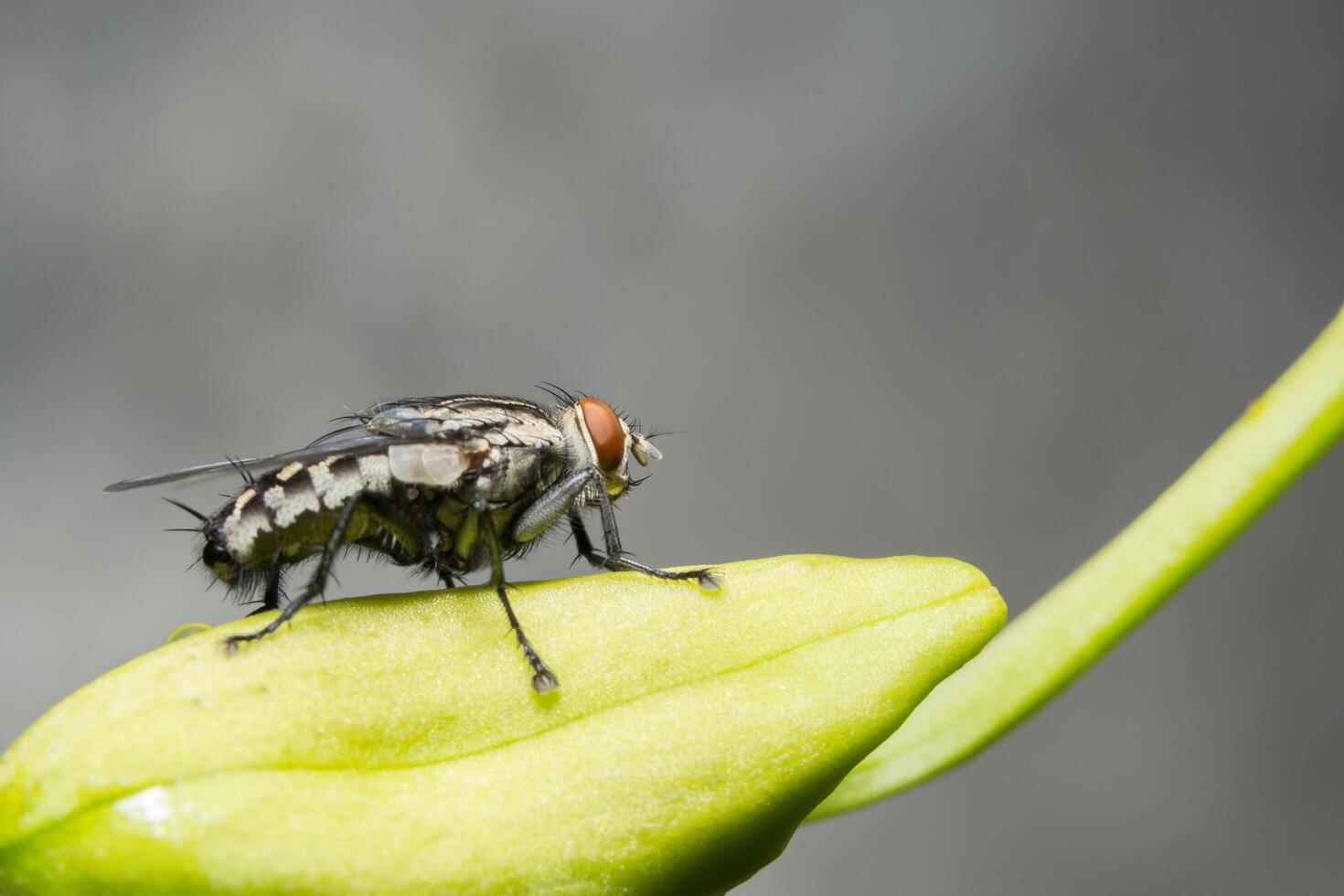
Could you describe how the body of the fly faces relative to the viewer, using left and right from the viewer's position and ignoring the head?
facing to the right of the viewer
